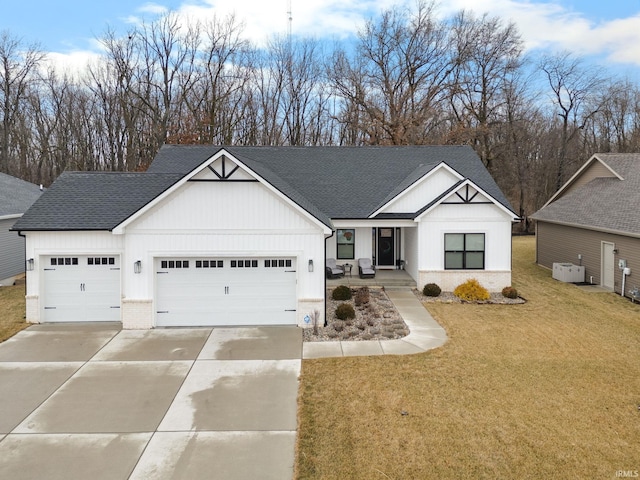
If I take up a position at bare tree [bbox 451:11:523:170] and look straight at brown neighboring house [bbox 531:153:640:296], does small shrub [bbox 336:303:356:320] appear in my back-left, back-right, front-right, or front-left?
front-right

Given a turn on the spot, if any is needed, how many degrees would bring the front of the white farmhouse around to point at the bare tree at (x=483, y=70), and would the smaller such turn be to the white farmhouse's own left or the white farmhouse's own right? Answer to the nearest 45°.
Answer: approximately 135° to the white farmhouse's own left

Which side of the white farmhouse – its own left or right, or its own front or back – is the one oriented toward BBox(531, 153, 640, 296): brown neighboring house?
left

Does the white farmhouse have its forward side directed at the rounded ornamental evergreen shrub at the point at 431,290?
no

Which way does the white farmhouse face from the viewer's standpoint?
toward the camera

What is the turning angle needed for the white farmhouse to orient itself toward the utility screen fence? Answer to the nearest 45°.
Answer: approximately 90° to its left

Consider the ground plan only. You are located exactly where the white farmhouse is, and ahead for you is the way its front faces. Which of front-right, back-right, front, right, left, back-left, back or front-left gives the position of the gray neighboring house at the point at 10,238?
back-right

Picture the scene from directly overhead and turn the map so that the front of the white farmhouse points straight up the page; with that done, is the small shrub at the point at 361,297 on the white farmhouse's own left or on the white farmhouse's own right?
on the white farmhouse's own left

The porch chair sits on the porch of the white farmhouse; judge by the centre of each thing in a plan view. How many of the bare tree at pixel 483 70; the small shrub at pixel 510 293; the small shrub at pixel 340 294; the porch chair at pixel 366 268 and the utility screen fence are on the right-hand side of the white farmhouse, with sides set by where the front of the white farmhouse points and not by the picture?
0

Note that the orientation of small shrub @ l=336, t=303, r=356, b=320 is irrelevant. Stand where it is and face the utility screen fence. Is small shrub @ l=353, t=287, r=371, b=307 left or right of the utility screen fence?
left

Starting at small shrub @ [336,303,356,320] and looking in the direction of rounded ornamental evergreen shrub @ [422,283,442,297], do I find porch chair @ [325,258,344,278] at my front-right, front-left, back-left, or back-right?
front-left

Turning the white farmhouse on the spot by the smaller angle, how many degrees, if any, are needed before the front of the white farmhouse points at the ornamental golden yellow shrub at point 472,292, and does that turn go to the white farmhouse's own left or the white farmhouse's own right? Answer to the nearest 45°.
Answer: approximately 90° to the white farmhouse's own left

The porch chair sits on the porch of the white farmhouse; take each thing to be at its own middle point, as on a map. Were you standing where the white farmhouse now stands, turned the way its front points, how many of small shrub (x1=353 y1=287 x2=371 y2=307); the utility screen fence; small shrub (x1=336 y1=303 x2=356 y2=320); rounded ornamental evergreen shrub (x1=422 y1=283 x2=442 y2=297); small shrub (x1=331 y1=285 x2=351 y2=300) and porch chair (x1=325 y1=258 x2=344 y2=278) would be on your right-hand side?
0
